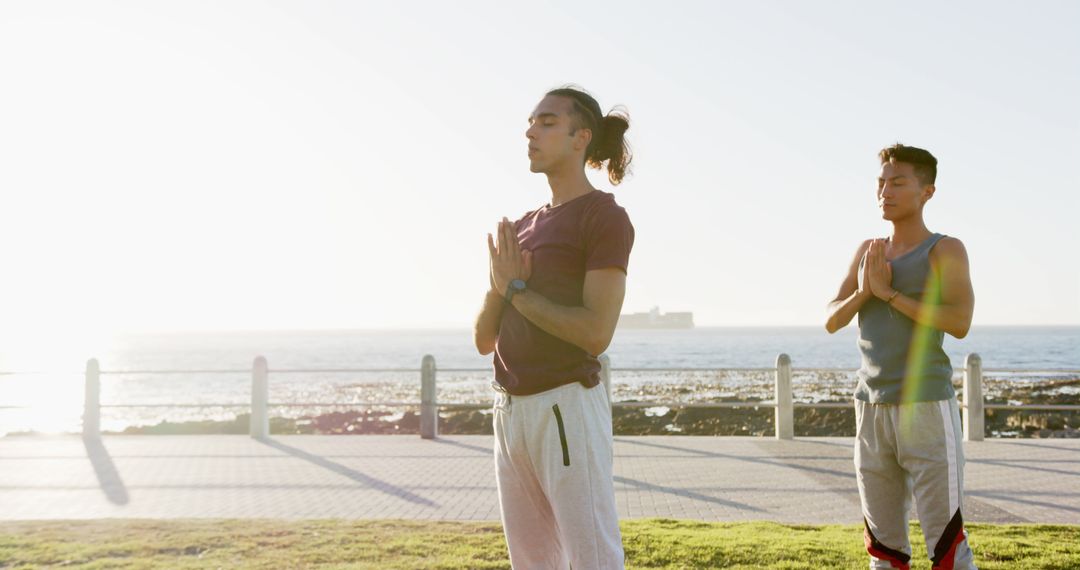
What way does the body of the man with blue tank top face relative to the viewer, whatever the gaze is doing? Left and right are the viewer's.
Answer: facing the viewer and to the left of the viewer

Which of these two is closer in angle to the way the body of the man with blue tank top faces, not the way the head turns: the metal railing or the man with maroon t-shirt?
the man with maroon t-shirt

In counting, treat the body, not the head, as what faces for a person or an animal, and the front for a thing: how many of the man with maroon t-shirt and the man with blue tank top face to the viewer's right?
0

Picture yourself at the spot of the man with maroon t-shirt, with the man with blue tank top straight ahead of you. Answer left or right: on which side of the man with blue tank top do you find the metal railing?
left

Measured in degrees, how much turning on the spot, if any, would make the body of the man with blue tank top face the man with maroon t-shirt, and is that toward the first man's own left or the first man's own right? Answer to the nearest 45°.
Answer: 0° — they already face them

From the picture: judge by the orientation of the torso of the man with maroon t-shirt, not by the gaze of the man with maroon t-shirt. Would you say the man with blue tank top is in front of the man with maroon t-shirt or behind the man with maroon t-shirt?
behind

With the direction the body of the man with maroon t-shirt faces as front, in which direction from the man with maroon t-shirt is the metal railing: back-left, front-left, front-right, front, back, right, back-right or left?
back-right

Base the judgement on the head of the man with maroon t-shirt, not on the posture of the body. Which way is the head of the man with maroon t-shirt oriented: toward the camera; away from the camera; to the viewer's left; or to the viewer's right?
to the viewer's left
